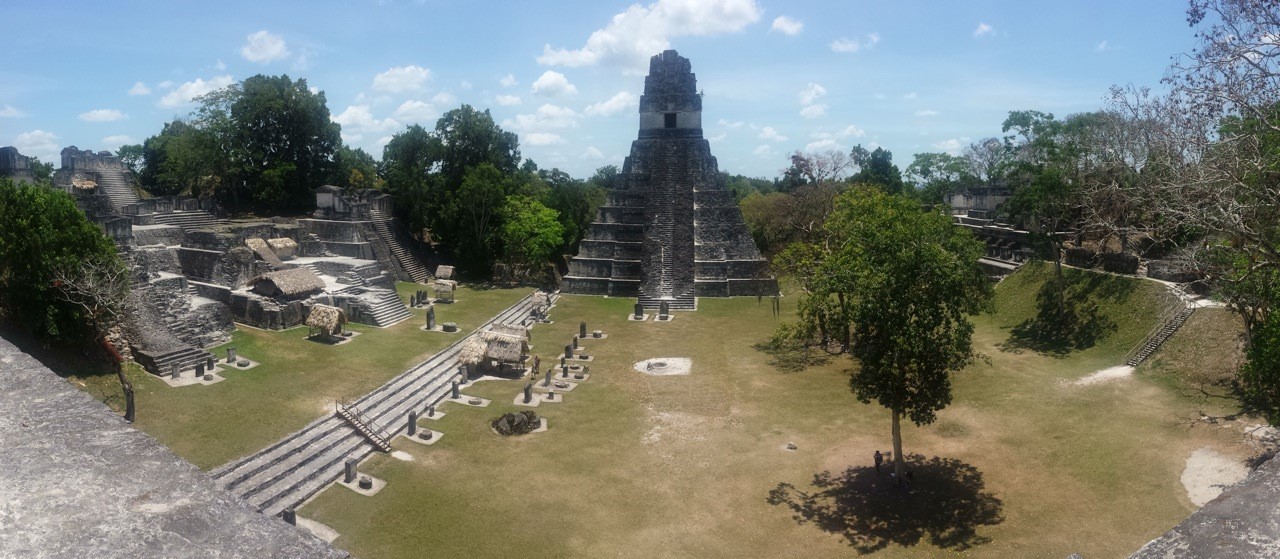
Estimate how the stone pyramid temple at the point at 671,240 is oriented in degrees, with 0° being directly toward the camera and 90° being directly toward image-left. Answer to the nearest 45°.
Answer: approximately 0°

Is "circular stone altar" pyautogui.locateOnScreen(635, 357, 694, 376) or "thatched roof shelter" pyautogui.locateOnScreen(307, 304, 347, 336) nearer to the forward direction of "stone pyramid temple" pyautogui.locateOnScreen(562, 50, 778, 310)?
the circular stone altar

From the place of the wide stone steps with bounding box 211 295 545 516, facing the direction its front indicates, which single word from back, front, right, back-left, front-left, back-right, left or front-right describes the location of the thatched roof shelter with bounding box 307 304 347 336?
back-left

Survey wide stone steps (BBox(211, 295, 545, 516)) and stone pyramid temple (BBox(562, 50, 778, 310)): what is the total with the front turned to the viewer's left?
0

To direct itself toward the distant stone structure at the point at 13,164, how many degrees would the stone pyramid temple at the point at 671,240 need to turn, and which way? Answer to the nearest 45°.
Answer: approximately 90° to its right

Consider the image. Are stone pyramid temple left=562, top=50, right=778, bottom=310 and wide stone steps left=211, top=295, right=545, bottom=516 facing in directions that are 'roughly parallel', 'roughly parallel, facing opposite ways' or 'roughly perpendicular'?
roughly perpendicular

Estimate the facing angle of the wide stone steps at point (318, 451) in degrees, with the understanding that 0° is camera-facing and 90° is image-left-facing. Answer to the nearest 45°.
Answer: approximately 315°

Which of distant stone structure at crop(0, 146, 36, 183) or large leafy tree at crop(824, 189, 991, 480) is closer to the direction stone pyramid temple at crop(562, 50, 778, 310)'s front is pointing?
the large leafy tree

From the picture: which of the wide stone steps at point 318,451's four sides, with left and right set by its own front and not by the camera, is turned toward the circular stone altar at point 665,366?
front

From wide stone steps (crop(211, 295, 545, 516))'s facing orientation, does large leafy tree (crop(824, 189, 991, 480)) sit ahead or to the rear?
ahead

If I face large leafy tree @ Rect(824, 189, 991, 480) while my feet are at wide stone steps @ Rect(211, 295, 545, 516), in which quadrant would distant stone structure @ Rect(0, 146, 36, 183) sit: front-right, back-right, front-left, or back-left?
back-left

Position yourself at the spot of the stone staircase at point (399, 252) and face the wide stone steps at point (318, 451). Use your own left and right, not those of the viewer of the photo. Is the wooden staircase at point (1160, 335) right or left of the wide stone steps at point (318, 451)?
left

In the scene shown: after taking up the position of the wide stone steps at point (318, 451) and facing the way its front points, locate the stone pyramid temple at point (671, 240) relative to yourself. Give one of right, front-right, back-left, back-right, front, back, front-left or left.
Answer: left

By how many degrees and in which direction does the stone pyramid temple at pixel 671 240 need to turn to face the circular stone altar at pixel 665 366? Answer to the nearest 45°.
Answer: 0° — it already faces it

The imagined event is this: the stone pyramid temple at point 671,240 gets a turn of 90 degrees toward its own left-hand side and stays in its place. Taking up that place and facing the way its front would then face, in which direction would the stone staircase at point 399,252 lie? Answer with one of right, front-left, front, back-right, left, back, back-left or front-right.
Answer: back

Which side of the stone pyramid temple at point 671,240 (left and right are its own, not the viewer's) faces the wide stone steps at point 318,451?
front

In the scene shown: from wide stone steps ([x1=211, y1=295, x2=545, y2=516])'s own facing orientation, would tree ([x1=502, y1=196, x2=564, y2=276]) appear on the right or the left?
on its left
